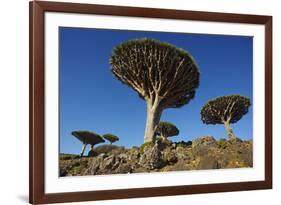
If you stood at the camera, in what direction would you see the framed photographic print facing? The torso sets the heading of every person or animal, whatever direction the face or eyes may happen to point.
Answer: facing the viewer and to the right of the viewer
